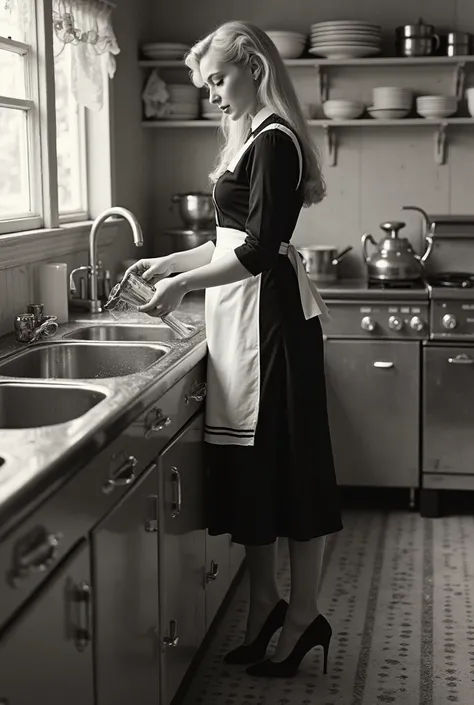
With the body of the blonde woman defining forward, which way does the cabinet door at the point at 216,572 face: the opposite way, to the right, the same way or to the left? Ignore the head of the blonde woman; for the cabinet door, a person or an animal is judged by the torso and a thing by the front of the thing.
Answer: the opposite way

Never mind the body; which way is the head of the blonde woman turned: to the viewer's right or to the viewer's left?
to the viewer's left

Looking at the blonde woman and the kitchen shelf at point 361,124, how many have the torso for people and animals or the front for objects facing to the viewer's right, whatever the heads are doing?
0

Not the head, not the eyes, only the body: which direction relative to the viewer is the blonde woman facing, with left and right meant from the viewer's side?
facing to the left of the viewer

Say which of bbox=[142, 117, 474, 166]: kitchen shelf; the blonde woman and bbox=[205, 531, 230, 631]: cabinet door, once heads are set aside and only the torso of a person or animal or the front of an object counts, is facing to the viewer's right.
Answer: the cabinet door

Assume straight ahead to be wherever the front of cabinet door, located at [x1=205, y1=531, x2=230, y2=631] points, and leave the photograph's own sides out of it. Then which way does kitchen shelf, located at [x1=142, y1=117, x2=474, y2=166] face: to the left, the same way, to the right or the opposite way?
to the right

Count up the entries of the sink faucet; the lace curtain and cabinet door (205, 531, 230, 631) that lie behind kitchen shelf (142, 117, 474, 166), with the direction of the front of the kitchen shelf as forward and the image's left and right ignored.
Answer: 0

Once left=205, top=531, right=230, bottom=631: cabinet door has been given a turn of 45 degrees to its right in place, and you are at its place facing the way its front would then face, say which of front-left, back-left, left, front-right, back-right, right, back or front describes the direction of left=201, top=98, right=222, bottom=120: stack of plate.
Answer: back-left

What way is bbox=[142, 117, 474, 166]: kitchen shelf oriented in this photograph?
toward the camera

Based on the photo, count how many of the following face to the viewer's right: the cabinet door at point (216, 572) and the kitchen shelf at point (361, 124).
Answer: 1

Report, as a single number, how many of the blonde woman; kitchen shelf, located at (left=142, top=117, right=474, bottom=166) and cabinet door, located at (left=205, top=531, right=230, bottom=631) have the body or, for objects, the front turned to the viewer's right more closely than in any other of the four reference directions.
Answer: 1

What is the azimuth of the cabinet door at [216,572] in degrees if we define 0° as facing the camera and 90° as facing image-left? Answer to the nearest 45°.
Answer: approximately 270°

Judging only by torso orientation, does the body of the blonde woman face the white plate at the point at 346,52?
no

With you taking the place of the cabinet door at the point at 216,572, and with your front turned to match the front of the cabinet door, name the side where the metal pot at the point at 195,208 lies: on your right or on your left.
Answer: on your left

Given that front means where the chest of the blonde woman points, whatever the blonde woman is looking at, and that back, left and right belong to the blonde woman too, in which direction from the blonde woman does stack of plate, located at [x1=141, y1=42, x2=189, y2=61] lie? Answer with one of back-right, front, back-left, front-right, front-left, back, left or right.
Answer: right
